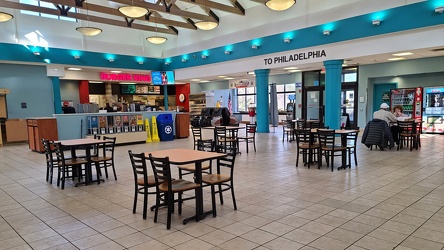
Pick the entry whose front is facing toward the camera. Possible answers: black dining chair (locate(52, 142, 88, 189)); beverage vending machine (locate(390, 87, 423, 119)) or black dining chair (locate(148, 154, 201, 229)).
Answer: the beverage vending machine

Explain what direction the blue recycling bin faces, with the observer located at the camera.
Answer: facing the viewer and to the right of the viewer

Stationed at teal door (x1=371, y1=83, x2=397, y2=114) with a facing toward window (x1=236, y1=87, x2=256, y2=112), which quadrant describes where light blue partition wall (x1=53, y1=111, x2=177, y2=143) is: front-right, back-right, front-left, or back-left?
front-left

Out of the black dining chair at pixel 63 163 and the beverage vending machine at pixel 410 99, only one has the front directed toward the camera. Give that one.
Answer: the beverage vending machine

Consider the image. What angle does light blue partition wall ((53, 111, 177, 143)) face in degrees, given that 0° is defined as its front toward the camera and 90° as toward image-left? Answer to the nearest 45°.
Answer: approximately 0°

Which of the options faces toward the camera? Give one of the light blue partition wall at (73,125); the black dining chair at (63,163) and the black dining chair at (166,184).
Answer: the light blue partition wall

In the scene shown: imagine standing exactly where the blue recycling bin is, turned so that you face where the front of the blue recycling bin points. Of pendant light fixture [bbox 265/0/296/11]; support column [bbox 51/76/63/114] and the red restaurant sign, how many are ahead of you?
1

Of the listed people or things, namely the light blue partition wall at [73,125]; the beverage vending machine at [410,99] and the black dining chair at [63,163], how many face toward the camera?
2

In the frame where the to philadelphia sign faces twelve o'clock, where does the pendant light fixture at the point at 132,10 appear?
The pendant light fixture is roughly at 12 o'clock from the to philadelphia sign.

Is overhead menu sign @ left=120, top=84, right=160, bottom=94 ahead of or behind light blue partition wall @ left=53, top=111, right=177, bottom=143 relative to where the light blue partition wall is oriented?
behind

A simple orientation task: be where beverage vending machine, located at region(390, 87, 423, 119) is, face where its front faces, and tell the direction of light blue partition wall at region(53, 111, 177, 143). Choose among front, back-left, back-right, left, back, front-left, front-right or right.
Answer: front-right

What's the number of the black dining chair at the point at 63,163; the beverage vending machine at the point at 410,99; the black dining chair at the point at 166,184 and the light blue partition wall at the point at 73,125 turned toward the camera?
2

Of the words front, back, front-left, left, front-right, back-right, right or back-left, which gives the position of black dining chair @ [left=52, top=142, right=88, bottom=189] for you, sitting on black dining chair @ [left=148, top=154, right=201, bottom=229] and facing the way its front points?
left

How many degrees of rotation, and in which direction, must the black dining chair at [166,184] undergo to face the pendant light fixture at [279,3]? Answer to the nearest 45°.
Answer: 0° — it already faces it

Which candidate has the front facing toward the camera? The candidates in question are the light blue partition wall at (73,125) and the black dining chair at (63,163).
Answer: the light blue partition wall

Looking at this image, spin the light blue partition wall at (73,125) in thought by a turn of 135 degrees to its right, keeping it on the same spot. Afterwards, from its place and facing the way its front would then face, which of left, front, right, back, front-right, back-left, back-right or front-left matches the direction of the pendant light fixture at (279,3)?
back

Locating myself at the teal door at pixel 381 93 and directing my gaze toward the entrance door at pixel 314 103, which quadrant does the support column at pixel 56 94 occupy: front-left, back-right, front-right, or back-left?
front-left

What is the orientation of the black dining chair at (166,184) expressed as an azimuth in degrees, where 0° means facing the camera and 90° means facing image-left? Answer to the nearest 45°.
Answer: approximately 225°

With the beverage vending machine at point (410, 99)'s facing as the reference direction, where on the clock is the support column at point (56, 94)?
The support column is roughly at 2 o'clock from the beverage vending machine.

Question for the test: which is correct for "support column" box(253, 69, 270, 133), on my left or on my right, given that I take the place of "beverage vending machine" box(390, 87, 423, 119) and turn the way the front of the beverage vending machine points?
on my right
